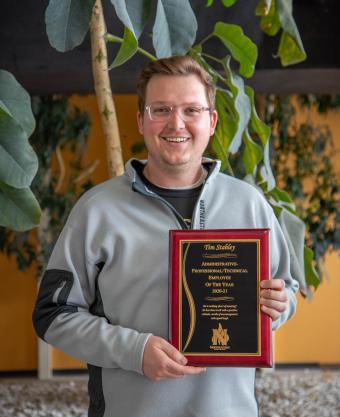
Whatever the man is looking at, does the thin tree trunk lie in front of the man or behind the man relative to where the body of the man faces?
behind

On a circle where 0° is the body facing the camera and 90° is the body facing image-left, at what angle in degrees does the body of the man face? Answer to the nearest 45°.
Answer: approximately 0°
